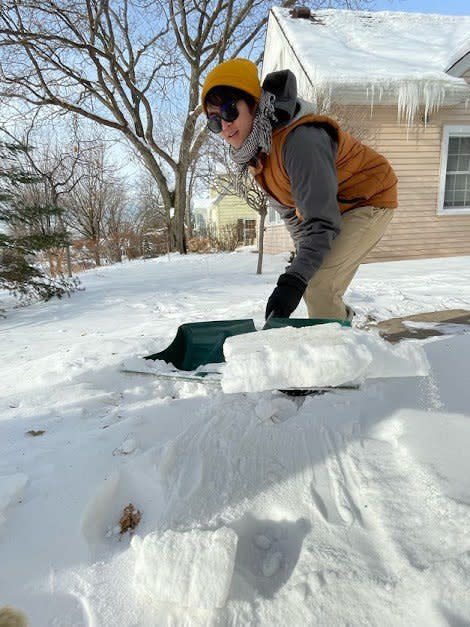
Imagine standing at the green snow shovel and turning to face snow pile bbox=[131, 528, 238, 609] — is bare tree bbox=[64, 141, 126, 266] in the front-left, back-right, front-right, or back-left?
back-right

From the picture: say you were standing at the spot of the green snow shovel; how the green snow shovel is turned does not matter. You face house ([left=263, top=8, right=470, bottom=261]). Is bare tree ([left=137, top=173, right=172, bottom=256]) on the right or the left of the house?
left

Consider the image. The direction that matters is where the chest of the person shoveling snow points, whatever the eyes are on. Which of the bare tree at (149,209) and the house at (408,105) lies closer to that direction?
the bare tree

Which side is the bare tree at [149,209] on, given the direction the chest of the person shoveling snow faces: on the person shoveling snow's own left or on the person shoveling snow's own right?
on the person shoveling snow's own right

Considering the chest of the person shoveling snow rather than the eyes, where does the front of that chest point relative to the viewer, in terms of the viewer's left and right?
facing to the left of the viewer
